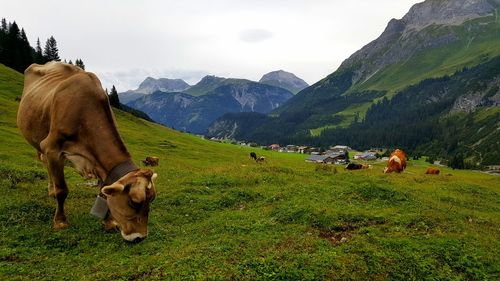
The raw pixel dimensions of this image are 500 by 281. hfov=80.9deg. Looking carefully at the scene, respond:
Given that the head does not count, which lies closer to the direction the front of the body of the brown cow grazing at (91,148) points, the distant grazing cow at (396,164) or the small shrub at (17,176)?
the distant grazing cow

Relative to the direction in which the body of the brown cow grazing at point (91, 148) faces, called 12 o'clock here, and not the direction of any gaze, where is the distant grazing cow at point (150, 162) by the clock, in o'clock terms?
The distant grazing cow is roughly at 8 o'clock from the brown cow grazing.

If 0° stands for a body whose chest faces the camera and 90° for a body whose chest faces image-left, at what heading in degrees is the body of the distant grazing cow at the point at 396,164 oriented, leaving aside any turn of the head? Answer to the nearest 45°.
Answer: approximately 45°

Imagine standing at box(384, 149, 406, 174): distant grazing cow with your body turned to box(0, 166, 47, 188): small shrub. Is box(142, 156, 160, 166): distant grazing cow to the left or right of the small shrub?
right

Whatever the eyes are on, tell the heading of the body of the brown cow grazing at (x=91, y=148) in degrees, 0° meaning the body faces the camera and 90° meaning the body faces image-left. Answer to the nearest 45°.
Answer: approximately 315°
